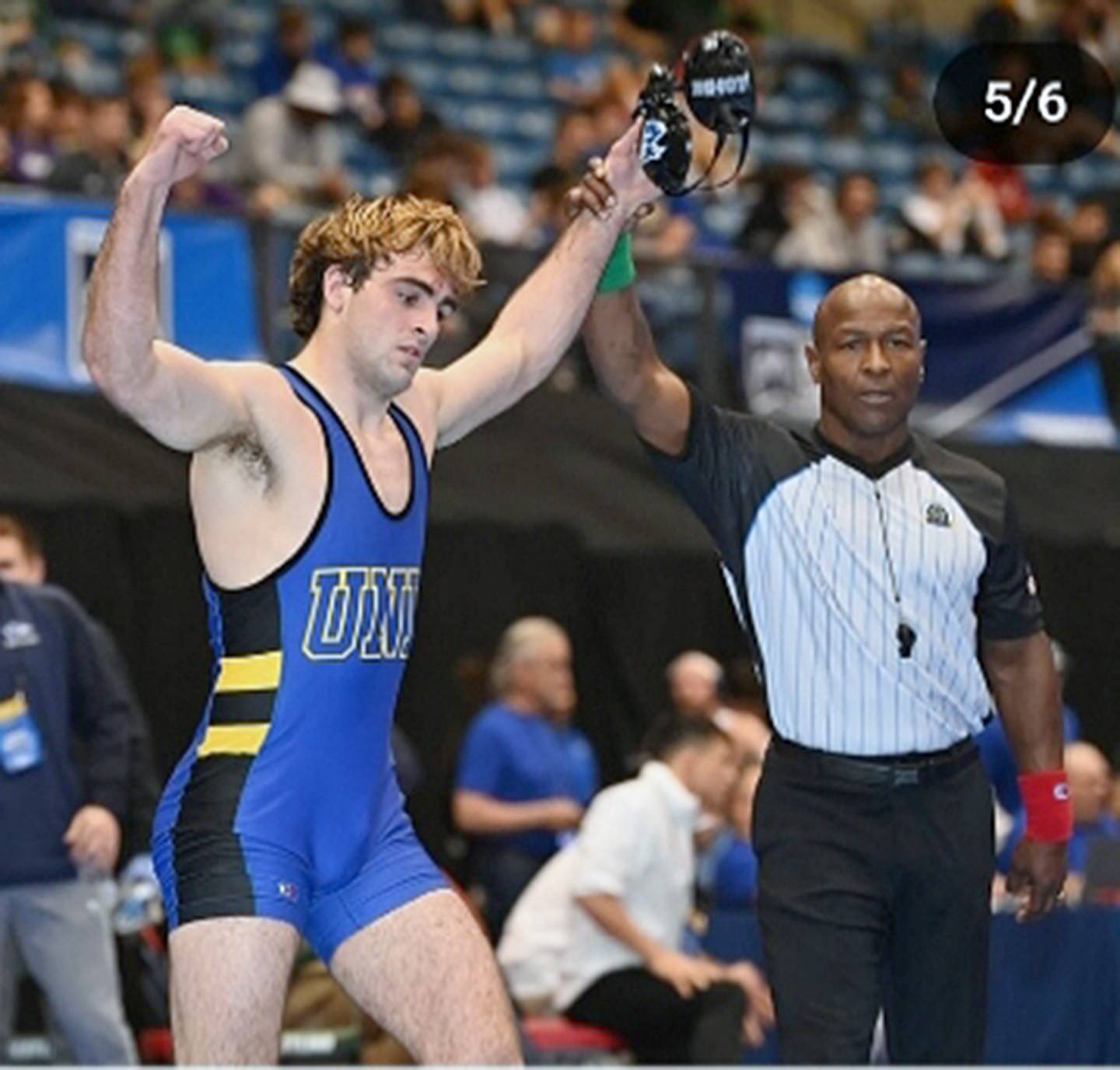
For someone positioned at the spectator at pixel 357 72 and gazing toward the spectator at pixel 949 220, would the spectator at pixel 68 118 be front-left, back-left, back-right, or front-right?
back-right

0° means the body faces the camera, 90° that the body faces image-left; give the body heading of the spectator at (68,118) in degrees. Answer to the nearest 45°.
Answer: approximately 0°

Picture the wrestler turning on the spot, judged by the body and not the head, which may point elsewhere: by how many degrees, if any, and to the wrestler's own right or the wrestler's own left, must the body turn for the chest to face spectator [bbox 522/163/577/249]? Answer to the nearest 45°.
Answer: approximately 135° to the wrestler's own left

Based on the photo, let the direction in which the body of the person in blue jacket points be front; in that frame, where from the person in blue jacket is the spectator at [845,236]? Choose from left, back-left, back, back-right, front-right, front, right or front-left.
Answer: back-left

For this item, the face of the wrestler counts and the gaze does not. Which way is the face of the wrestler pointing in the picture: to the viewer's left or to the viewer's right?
to the viewer's right

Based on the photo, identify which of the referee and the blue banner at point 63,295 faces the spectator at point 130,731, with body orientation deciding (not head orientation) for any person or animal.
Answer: the blue banner

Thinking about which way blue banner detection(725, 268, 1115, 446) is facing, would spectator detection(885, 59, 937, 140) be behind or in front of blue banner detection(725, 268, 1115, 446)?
behind

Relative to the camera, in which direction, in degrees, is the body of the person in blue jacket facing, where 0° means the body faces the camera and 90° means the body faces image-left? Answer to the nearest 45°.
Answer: approximately 0°
